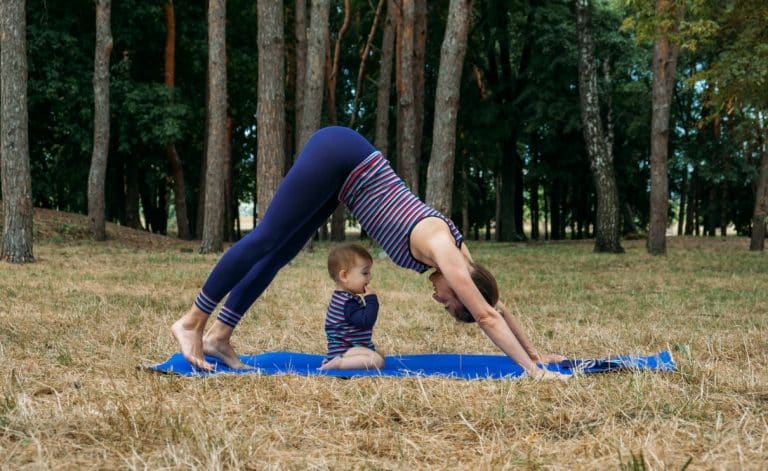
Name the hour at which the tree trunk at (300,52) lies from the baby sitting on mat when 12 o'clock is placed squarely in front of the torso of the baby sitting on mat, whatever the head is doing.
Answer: The tree trunk is roughly at 9 o'clock from the baby sitting on mat.

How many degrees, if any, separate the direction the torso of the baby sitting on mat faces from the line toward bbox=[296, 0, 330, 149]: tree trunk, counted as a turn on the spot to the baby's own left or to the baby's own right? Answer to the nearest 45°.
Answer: approximately 90° to the baby's own left

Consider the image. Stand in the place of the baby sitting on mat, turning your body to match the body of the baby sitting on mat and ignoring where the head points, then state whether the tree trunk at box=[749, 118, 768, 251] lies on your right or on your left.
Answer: on your left

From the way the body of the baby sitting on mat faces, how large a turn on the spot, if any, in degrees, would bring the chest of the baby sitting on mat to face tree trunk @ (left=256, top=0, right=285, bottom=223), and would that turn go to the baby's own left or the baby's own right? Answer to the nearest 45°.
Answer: approximately 90° to the baby's own left

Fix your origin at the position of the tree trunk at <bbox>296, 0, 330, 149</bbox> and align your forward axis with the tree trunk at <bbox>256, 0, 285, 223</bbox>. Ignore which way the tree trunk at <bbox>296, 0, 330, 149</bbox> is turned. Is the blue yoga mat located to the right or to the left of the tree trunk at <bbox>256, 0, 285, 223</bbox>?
left

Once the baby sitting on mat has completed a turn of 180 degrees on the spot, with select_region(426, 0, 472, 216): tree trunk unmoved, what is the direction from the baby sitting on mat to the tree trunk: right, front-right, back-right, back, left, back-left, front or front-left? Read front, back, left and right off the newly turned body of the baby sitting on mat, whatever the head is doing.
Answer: right

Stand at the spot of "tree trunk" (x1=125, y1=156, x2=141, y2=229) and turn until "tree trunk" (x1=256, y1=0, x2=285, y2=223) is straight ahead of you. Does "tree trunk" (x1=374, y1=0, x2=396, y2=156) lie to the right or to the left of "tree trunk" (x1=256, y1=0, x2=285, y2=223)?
left

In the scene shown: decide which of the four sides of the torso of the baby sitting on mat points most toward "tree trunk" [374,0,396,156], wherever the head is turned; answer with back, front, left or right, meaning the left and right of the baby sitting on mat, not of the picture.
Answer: left

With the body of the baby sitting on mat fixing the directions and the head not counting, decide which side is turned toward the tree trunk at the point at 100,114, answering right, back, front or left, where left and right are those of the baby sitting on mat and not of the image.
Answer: left

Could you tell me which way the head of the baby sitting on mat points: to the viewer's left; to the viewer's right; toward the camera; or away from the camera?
to the viewer's right

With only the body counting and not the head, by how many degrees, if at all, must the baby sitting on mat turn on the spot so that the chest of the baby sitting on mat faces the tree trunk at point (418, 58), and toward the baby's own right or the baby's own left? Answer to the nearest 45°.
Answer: approximately 90° to the baby's own left

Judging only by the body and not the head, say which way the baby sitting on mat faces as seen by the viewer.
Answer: to the viewer's right
